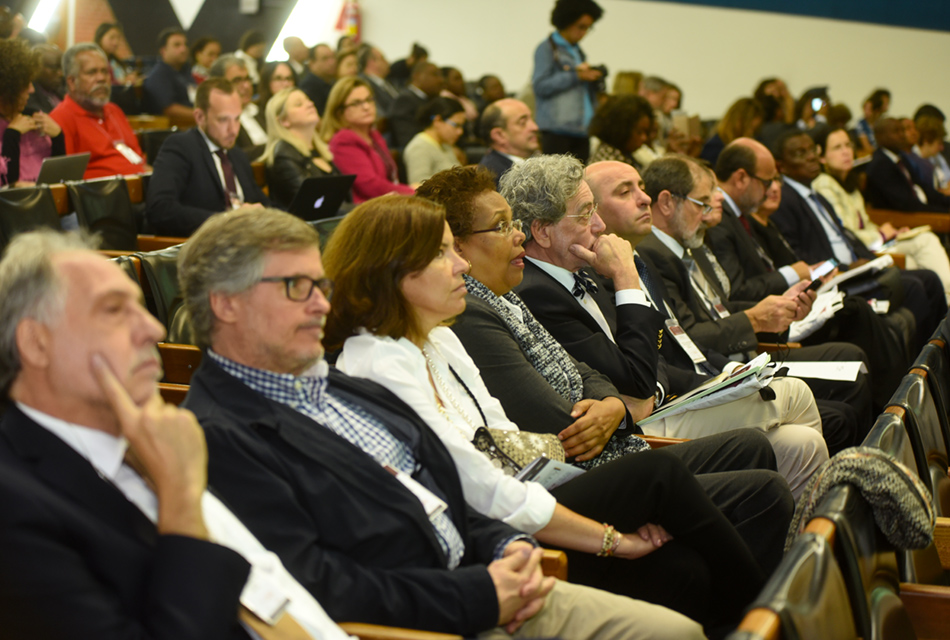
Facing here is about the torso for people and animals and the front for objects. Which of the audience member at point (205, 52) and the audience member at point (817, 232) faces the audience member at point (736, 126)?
the audience member at point (205, 52)

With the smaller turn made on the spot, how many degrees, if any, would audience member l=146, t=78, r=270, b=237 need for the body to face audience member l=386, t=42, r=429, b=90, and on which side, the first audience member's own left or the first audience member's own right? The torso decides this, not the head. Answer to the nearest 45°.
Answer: approximately 135° to the first audience member's own left

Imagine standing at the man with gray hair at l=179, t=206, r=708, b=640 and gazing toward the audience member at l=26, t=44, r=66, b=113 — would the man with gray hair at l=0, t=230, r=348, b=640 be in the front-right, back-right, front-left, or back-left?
back-left

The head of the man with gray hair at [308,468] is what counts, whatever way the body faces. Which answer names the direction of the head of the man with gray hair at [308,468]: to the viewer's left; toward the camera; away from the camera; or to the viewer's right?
to the viewer's right

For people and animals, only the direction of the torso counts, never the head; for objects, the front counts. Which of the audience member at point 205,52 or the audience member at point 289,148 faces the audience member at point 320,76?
the audience member at point 205,52

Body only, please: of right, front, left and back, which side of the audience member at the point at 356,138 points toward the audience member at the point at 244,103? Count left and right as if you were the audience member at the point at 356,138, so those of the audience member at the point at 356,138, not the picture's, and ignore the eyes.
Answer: back

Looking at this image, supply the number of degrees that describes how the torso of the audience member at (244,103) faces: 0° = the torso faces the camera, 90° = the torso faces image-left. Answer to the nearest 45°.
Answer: approximately 315°

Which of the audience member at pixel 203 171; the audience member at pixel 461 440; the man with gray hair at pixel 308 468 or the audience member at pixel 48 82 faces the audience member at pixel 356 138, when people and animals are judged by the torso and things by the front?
the audience member at pixel 48 82

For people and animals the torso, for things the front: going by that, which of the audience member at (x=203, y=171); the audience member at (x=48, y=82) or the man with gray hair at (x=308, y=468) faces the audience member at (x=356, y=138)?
the audience member at (x=48, y=82)

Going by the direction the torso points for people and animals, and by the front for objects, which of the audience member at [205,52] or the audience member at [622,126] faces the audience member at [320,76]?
the audience member at [205,52]

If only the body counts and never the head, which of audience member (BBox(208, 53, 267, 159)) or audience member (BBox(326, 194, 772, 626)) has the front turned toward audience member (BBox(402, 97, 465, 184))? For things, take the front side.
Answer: audience member (BBox(208, 53, 267, 159))
